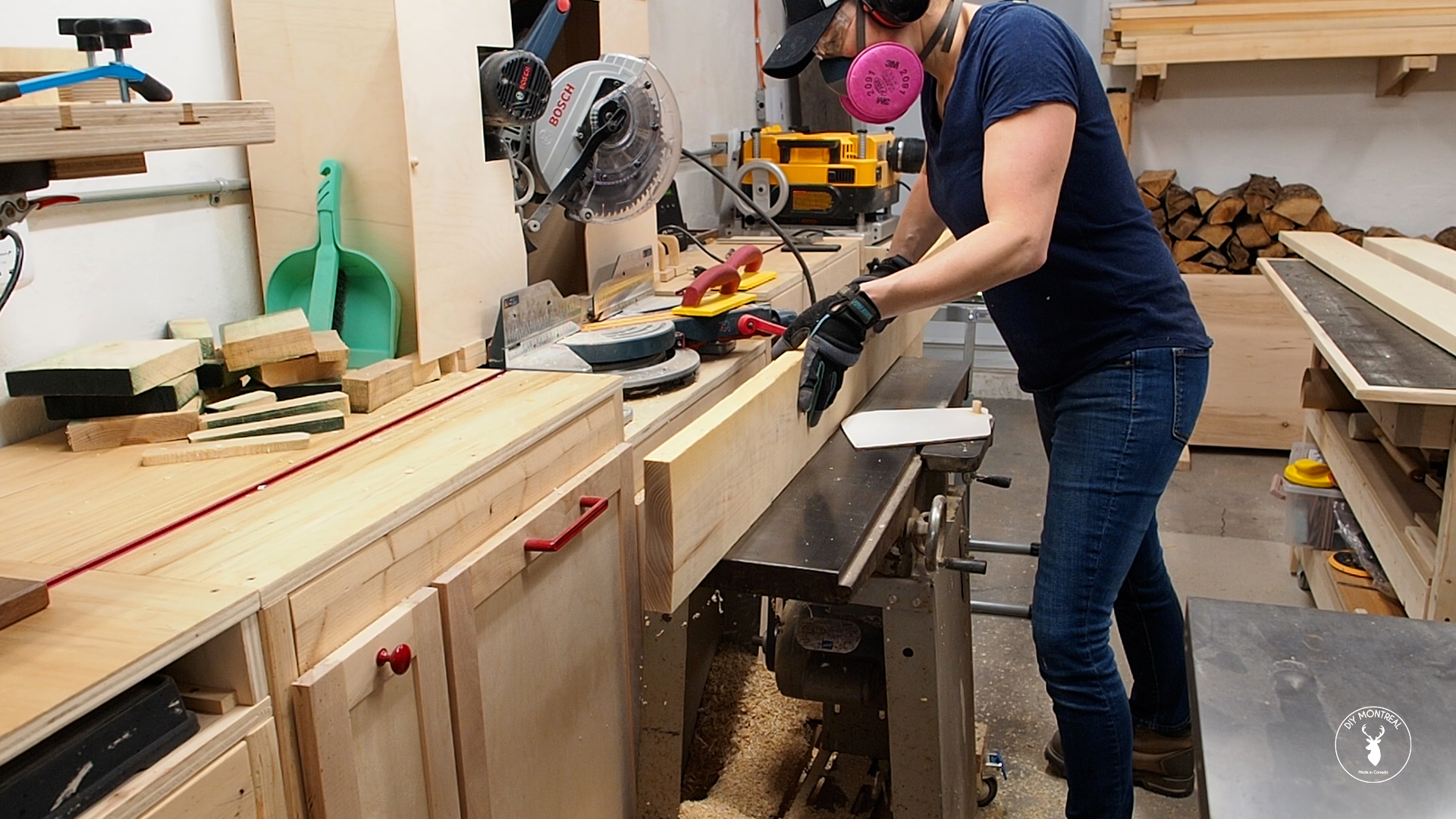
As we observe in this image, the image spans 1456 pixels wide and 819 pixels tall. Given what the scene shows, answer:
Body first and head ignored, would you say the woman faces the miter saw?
yes

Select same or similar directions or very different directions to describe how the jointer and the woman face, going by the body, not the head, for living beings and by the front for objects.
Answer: very different directions

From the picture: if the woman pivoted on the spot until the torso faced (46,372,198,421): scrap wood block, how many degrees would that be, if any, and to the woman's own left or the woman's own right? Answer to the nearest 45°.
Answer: approximately 45° to the woman's own left

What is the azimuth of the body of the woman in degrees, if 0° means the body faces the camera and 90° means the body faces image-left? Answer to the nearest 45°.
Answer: approximately 90°

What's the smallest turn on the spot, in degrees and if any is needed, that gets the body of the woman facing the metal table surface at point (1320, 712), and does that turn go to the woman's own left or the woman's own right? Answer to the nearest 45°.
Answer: approximately 90° to the woman's own left

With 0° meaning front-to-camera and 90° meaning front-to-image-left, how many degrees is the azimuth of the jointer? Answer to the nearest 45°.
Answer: approximately 270°

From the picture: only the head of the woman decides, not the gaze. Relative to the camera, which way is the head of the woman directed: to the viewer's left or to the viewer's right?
to the viewer's left
